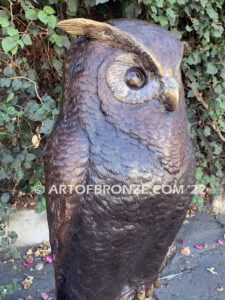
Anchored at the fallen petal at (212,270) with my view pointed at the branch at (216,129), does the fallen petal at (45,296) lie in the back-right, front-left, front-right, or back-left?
back-left

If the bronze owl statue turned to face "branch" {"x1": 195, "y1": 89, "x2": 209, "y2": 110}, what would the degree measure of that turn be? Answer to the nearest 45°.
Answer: approximately 135° to its left

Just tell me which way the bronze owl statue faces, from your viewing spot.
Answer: facing the viewer and to the right of the viewer

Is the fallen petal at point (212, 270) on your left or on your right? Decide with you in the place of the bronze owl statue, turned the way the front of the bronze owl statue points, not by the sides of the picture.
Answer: on your left
